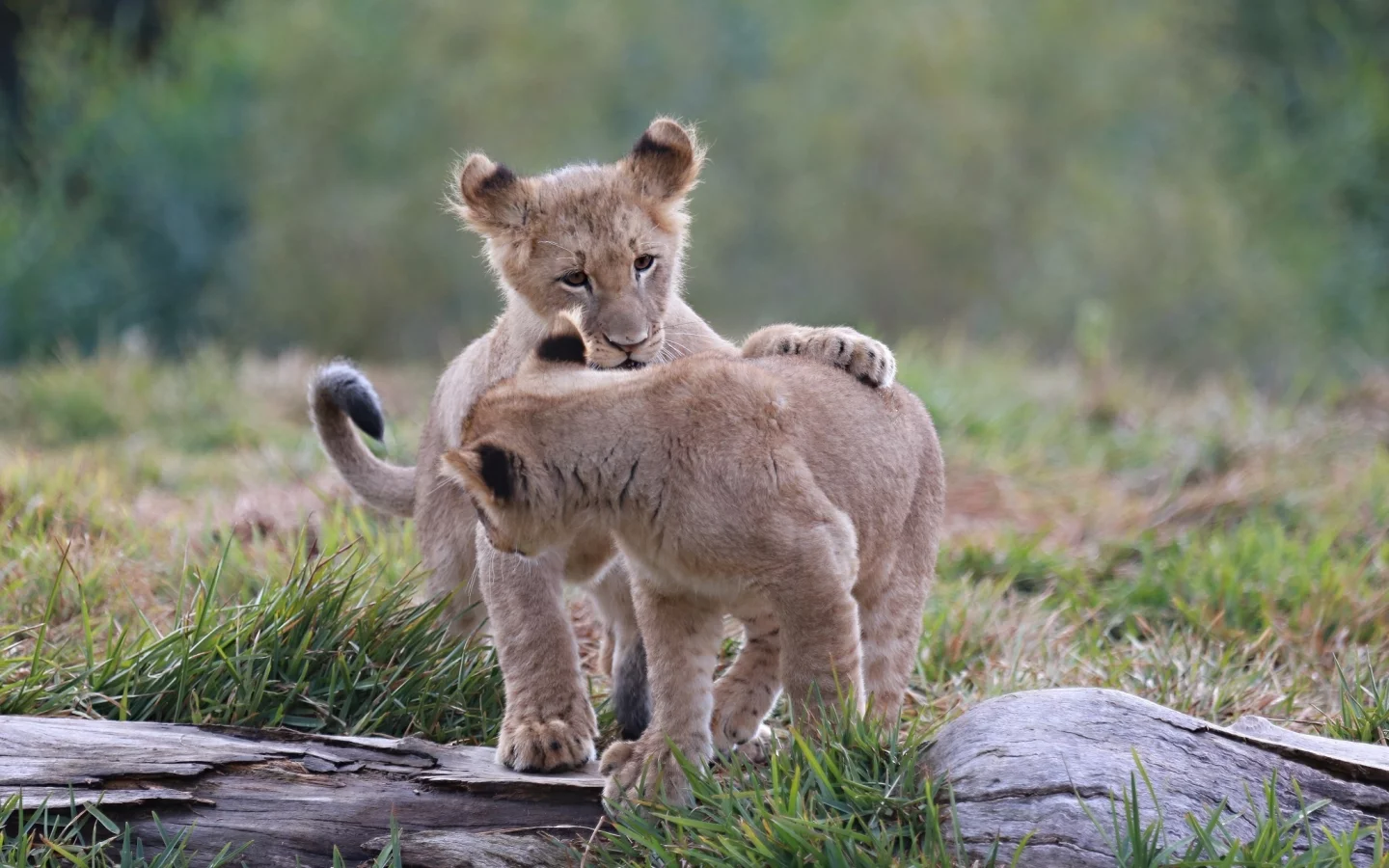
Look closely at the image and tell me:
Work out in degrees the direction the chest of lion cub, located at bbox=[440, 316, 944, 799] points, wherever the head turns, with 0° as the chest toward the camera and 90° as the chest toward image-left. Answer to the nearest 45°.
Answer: approximately 45°

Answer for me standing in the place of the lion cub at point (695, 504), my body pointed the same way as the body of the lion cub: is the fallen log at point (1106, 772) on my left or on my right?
on my left
